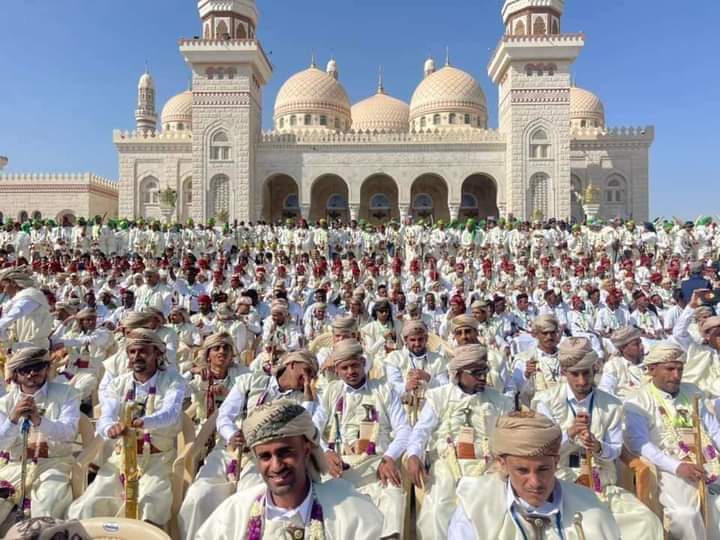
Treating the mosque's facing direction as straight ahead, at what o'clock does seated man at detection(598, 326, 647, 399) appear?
The seated man is roughly at 12 o'clock from the mosque.

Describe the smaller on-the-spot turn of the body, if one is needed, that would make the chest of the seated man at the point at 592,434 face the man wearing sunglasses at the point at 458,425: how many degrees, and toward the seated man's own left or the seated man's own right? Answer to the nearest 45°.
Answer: approximately 90° to the seated man's own right

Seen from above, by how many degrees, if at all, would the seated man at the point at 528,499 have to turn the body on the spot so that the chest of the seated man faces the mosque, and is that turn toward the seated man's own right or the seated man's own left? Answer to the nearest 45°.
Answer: approximately 180°

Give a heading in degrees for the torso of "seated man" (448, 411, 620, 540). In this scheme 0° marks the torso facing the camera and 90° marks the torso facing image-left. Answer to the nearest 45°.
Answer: approximately 0°

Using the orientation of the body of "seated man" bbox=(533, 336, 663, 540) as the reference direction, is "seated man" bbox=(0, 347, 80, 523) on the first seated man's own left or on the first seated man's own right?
on the first seated man's own right

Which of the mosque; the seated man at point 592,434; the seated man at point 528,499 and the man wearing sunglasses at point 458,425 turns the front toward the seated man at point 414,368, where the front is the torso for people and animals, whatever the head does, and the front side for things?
the mosque

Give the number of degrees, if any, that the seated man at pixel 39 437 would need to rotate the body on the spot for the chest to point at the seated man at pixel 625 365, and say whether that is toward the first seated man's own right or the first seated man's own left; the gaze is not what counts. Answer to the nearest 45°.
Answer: approximately 90° to the first seated man's own left

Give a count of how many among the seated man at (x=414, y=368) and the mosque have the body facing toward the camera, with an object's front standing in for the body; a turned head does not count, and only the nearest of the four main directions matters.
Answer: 2

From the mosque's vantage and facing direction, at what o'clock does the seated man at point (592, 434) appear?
The seated man is roughly at 12 o'clock from the mosque.

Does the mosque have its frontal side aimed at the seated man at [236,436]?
yes
